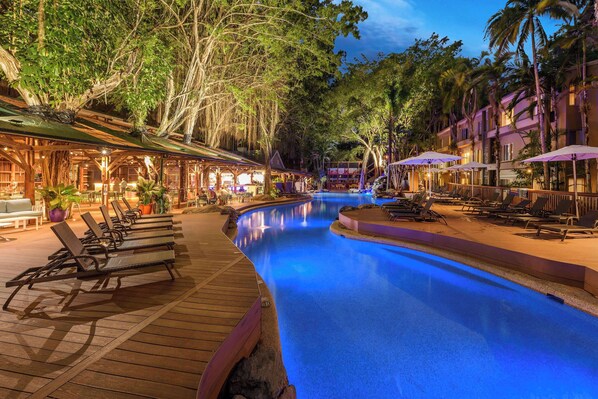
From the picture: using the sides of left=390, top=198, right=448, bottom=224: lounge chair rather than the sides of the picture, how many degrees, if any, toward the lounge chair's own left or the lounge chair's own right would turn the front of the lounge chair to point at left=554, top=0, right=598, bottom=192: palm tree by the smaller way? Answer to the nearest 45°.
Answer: approximately 135° to the lounge chair's own right

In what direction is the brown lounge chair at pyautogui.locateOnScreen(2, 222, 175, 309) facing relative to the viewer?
to the viewer's right

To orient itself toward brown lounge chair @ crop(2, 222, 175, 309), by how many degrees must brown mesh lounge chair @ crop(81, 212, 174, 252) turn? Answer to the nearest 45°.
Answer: approximately 90° to its right

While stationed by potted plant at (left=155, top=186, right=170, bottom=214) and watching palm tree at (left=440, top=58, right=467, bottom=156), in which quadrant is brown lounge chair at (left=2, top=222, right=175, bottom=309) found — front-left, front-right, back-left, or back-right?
back-right

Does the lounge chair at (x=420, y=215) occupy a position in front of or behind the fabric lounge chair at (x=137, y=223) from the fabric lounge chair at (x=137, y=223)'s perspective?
in front

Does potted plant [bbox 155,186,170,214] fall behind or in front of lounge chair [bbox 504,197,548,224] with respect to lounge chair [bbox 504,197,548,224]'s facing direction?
in front

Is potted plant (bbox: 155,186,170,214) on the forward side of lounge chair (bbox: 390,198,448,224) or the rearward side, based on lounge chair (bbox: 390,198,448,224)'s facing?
on the forward side

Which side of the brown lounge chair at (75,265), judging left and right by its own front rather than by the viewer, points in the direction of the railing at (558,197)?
front

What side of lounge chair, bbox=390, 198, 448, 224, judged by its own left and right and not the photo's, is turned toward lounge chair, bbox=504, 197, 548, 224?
back

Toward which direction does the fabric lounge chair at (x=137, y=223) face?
to the viewer's right

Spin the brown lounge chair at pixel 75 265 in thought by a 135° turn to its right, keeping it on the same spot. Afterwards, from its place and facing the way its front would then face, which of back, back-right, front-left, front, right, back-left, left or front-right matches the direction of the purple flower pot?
back-right

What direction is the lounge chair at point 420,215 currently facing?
to the viewer's left

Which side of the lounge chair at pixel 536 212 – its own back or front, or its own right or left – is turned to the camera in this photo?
left

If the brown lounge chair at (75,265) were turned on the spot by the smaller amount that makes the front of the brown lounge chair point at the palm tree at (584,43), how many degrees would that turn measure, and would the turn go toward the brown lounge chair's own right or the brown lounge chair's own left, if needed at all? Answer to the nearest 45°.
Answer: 0° — it already faces it
